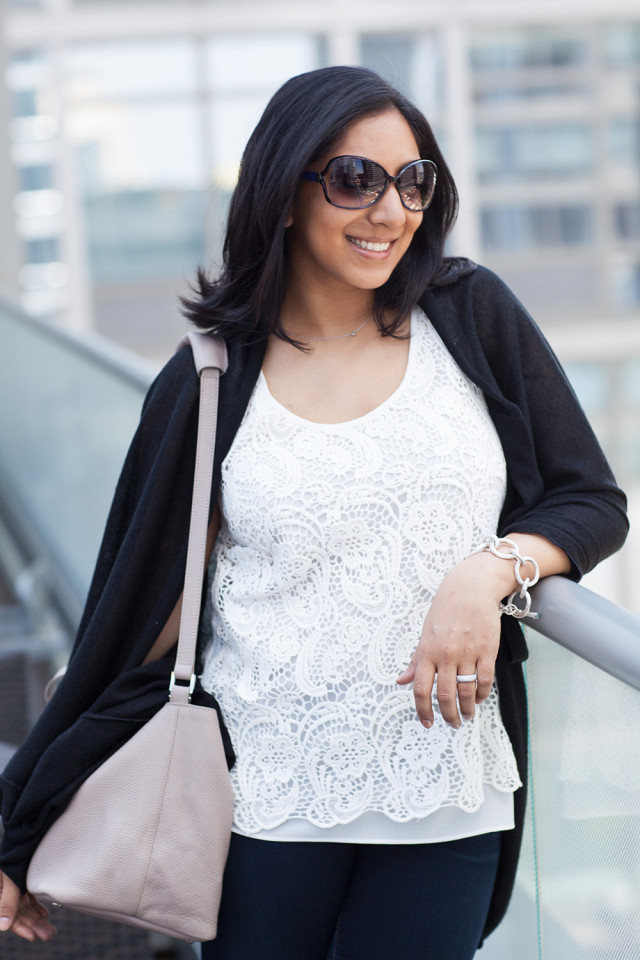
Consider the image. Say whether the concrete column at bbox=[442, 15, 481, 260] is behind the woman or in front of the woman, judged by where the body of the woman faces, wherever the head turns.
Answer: behind

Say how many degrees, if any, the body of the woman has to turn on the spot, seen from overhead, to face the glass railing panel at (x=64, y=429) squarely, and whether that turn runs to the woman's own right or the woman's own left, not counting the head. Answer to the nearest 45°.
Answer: approximately 180°

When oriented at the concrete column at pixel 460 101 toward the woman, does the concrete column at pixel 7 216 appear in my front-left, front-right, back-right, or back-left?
front-right

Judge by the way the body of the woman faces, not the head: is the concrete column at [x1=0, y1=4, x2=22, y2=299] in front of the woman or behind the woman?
behind

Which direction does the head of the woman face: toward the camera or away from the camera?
toward the camera

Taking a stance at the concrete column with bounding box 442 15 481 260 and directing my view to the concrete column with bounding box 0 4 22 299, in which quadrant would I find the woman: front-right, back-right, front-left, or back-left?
front-left

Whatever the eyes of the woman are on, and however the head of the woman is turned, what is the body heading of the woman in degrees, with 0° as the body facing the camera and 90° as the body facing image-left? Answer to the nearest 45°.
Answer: approximately 0°
